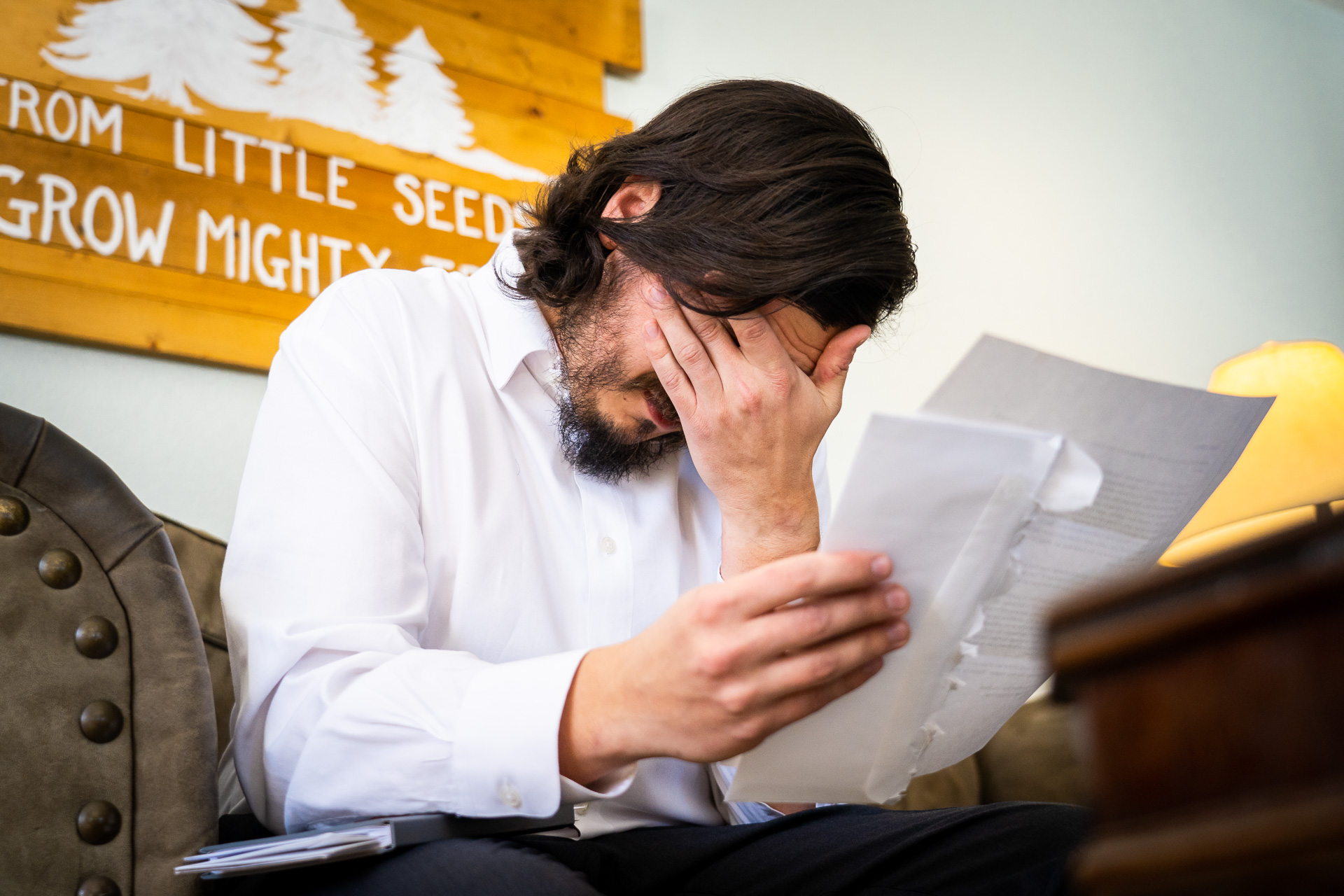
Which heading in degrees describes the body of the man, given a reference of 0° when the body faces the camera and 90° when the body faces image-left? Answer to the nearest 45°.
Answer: approximately 315°

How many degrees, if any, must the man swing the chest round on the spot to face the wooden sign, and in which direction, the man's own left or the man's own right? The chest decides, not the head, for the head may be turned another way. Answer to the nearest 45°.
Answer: approximately 180°
